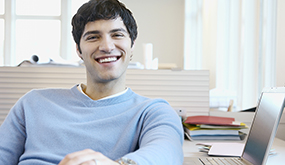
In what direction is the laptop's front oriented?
to the viewer's left

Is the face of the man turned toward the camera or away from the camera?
toward the camera

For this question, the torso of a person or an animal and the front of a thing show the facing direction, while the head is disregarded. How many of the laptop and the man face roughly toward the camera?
1

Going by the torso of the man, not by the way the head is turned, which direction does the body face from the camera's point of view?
toward the camera

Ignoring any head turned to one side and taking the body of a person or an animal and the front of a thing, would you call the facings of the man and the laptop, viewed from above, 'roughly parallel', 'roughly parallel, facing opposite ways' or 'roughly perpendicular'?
roughly perpendicular
